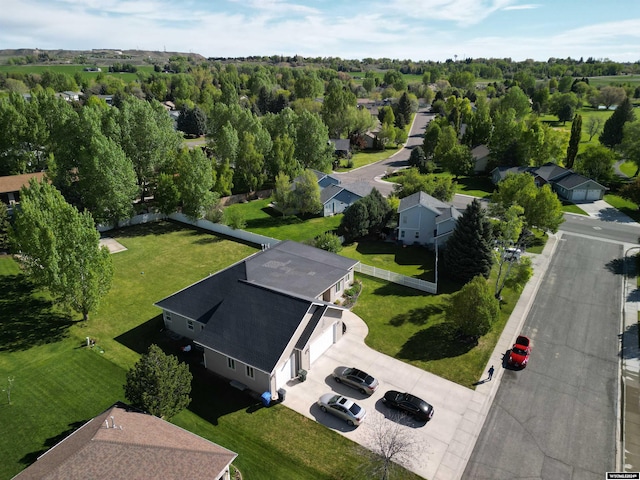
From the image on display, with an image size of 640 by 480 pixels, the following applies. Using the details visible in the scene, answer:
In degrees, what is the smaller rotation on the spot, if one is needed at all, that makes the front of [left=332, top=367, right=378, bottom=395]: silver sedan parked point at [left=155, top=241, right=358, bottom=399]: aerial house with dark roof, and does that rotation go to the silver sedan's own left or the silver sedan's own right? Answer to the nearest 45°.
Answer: approximately 45° to the silver sedan's own left

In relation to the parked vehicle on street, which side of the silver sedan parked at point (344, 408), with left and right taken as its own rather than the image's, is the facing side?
right

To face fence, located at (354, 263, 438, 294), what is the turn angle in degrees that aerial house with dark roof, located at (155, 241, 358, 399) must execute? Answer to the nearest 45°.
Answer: approximately 90° to its left

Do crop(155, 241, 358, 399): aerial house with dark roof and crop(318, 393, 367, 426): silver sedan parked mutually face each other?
yes

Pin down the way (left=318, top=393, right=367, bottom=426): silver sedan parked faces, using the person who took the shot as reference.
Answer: facing away from the viewer and to the left of the viewer

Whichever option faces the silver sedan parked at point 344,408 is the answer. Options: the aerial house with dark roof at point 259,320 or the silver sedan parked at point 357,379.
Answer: the aerial house with dark roof

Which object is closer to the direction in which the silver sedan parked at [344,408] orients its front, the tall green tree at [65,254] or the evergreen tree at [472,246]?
the tall green tree

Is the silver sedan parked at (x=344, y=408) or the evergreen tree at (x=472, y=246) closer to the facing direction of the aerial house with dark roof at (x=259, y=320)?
the silver sedan parked

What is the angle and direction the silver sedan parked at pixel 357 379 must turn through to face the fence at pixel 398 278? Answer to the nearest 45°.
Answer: approximately 45° to its right

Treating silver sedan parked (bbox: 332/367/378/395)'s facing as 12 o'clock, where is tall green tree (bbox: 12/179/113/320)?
The tall green tree is roughly at 11 o'clock from the silver sedan parked.

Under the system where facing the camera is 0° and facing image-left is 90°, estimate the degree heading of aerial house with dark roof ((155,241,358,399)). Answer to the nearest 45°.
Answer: approximately 315°

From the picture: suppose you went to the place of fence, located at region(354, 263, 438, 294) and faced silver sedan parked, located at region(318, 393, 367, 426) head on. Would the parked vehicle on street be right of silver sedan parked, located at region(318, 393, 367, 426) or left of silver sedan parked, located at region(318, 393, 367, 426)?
left

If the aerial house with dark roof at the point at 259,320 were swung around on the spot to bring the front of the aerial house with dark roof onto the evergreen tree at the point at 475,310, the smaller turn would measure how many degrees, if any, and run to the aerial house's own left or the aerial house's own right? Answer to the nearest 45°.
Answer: approximately 45° to the aerial house's own left

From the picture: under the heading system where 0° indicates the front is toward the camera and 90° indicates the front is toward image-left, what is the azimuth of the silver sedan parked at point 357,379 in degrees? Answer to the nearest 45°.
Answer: approximately 135°
